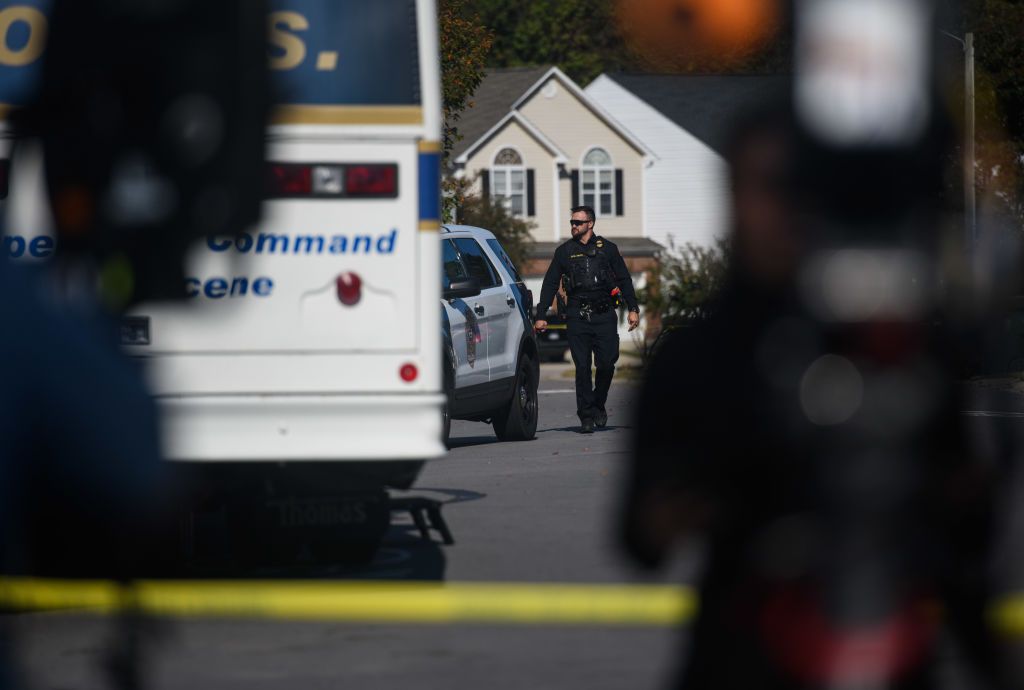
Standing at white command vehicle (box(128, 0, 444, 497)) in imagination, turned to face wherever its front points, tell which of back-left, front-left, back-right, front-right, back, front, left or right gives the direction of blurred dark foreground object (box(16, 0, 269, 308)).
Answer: back

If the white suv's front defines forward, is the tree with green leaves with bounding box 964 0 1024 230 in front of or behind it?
behind

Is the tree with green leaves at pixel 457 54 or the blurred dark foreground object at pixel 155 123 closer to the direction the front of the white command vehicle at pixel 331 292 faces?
the tree with green leaves

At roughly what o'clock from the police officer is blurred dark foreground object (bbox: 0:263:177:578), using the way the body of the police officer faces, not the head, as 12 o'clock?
The blurred dark foreground object is roughly at 12 o'clock from the police officer.

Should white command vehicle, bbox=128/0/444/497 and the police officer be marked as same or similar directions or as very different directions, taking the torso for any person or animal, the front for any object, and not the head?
very different directions

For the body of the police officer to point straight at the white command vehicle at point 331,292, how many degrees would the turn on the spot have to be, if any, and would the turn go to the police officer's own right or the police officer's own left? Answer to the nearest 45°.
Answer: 0° — they already face it

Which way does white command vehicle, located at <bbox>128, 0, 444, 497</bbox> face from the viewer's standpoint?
away from the camera

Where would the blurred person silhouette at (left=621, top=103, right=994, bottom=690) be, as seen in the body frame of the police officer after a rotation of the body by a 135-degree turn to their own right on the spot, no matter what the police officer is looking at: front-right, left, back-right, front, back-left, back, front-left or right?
back-left

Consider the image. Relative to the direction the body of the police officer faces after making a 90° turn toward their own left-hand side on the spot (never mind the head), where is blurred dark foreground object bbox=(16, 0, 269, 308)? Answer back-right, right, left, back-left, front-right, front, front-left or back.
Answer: right

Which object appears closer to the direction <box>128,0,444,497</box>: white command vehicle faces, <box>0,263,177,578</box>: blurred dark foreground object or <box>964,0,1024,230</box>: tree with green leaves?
the tree with green leaves

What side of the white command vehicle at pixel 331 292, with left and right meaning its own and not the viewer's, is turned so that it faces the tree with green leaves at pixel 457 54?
front

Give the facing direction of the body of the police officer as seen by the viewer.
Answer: toward the camera

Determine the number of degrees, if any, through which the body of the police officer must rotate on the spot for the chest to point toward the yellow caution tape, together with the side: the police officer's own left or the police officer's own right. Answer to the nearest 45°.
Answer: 0° — they already face it
